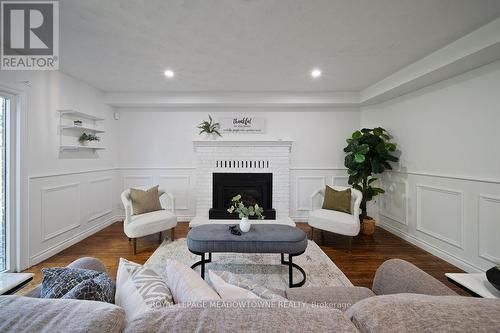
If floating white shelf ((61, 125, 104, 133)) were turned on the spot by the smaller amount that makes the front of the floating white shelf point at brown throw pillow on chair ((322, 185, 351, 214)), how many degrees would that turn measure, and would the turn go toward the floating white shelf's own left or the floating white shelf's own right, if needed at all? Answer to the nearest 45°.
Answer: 0° — it already faces it

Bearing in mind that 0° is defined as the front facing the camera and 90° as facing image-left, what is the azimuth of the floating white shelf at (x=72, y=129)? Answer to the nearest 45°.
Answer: approximately 315°

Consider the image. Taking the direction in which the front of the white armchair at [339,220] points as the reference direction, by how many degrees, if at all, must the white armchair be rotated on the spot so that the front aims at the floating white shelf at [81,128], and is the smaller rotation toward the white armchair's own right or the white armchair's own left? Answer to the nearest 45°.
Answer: approximately 45° to the white armchair's own right

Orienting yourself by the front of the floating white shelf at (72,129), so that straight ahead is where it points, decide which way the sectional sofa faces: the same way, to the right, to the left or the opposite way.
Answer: to the left

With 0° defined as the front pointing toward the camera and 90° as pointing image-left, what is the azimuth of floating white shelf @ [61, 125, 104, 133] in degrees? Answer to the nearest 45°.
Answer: approximately 315°

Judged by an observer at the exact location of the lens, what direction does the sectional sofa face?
facing away from the viewer

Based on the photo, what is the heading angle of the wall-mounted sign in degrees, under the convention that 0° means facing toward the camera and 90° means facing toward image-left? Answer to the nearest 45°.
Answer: approximately 0°
